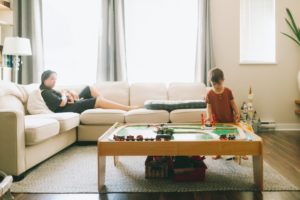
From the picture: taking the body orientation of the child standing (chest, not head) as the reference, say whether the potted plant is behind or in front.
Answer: behind

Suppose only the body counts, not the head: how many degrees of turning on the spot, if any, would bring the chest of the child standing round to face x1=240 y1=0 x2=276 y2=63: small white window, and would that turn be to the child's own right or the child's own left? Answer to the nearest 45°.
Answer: approximately 180°

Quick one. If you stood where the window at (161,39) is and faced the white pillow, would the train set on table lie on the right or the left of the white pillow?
left

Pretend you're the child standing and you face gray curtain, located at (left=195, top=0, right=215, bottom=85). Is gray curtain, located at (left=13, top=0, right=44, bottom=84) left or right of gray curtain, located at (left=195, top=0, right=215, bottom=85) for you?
left

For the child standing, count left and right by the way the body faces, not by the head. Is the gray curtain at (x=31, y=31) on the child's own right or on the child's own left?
on the child's own right
